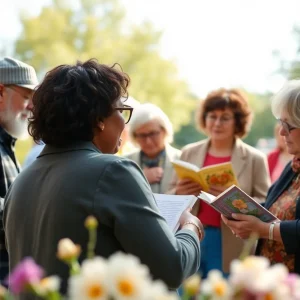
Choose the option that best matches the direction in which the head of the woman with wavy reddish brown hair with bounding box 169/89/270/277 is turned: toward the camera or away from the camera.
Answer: toward the camera

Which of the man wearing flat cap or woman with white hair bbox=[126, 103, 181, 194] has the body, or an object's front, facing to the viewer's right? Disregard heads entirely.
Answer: the man wearing flat cap

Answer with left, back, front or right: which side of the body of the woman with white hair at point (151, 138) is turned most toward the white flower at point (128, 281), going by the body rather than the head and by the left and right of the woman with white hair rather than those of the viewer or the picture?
front

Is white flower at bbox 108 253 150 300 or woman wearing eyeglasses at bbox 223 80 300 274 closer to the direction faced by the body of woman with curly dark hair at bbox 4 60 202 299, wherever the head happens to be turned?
the woman wearing eyeglasses

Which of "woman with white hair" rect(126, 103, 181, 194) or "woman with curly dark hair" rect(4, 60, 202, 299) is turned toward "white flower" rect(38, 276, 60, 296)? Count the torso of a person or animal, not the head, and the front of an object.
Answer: the woman with white hair

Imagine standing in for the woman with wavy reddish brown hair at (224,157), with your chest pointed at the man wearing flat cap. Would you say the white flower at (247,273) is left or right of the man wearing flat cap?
left

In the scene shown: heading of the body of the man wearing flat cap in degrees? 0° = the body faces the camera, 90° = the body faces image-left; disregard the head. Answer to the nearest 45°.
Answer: approximately 270°

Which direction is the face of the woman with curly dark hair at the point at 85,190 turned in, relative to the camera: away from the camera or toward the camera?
away from the camera

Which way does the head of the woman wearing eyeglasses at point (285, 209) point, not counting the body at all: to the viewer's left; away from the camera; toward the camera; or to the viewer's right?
to the viewer's left

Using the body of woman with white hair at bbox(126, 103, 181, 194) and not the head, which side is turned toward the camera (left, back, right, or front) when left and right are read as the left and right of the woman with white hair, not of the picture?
front

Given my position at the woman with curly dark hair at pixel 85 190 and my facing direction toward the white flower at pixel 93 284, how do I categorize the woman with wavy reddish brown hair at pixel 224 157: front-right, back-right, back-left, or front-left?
back-left

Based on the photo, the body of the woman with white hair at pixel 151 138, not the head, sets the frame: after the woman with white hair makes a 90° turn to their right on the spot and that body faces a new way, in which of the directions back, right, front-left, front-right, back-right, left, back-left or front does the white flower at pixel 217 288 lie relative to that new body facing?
left

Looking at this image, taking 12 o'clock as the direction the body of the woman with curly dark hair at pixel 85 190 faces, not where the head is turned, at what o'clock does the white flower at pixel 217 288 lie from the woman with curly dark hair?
The white flower is roughly at 4 o'clock from the woman with curly dark hair.

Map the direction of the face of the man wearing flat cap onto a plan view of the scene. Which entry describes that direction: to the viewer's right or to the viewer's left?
to the viewer's right

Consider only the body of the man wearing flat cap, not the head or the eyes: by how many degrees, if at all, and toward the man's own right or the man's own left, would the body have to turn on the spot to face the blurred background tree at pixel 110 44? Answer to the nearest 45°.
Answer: approximately 90° to the man's own left

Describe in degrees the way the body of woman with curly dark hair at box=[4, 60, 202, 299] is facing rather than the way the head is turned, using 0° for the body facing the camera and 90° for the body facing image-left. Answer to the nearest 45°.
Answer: approximately 225°

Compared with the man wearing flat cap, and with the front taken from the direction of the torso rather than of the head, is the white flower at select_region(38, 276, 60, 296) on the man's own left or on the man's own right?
on the man's own right

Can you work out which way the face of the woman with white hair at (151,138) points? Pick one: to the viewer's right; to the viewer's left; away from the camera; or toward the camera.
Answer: toward the camera
